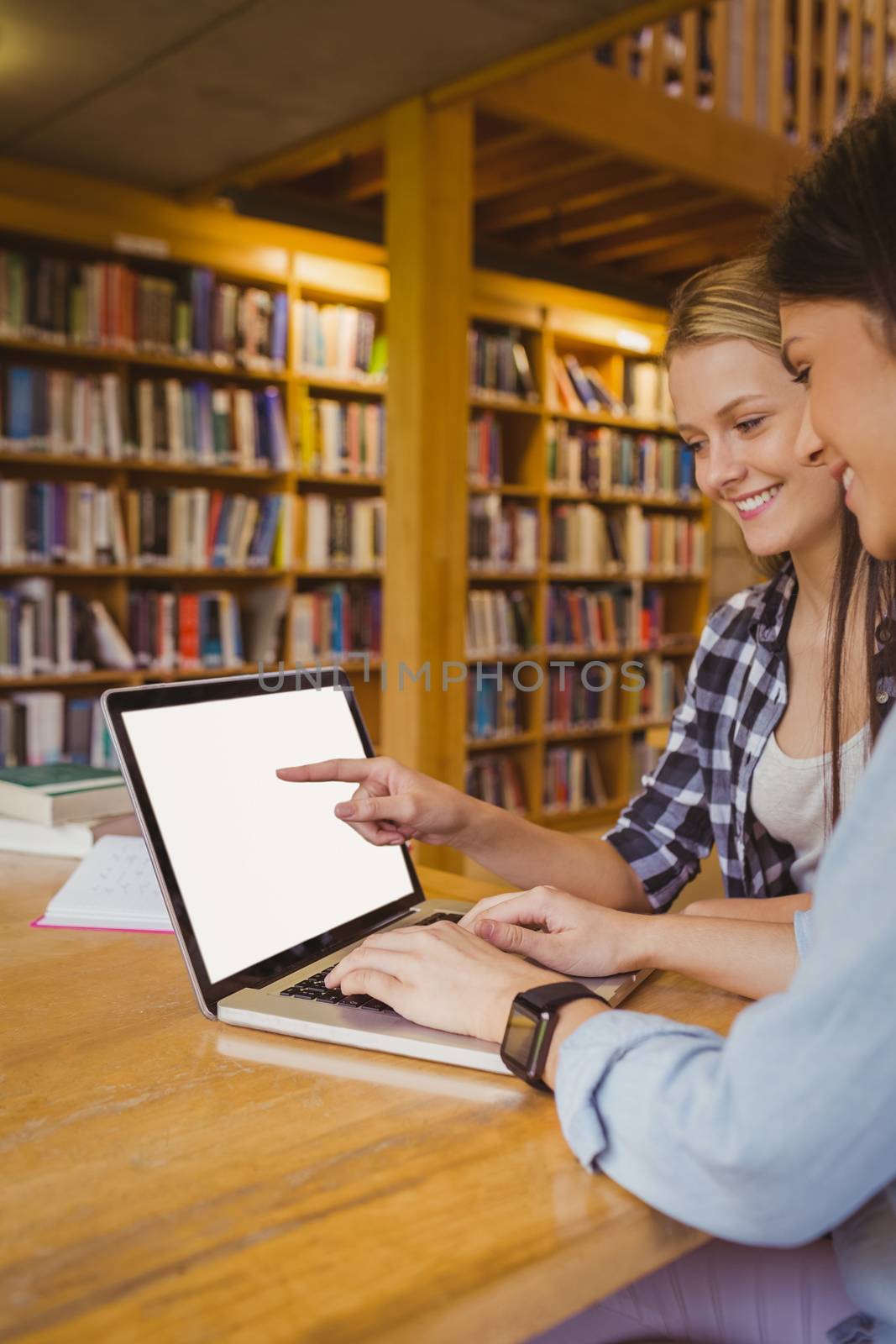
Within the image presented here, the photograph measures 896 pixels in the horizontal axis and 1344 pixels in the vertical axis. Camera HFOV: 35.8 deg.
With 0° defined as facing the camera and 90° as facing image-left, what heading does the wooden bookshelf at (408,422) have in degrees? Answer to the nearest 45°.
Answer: approximately 315°

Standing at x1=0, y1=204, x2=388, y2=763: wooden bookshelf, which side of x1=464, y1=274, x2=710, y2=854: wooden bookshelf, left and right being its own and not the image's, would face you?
right

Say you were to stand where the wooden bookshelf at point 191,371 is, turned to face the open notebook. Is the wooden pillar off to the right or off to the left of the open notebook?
left

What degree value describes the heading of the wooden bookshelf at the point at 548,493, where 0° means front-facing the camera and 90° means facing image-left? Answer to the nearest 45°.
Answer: approximately 315°

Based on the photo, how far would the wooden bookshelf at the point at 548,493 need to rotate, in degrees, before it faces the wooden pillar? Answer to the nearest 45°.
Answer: approximately 45° to its right
